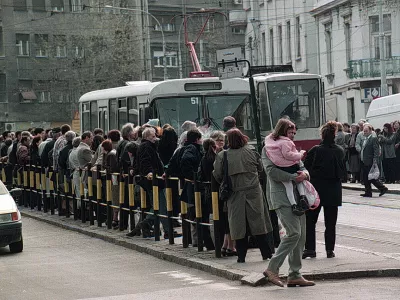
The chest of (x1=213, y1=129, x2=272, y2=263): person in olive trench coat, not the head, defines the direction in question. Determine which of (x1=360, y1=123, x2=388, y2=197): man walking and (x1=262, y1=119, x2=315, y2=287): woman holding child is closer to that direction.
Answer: the man walking

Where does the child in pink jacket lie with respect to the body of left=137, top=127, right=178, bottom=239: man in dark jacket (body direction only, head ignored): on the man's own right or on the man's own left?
on the man's own right

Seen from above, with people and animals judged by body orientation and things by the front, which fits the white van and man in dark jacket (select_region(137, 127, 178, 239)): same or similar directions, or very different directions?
very different directions

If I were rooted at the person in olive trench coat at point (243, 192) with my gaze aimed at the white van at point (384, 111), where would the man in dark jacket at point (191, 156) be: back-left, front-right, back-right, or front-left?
front-left

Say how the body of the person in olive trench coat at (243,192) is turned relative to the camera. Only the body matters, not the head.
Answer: away from the camera

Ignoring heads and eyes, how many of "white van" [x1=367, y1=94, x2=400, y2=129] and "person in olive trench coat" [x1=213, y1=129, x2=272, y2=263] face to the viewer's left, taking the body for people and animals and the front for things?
1
